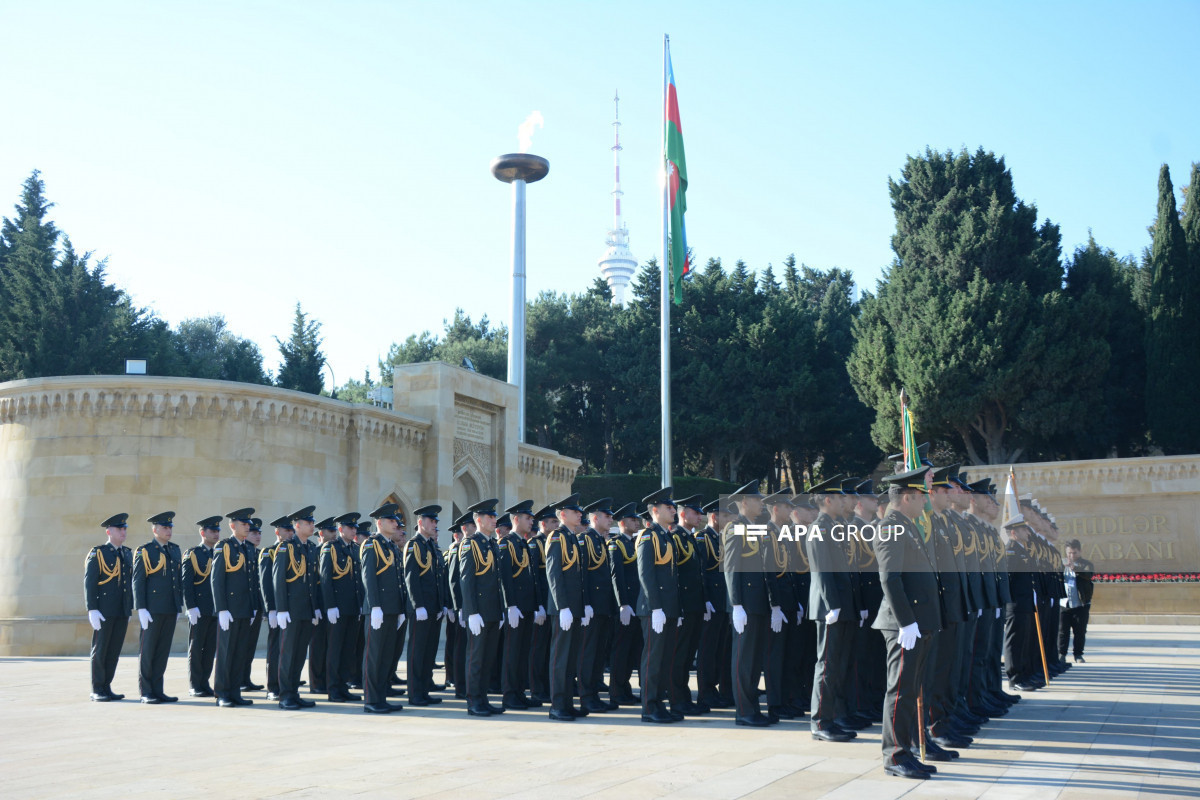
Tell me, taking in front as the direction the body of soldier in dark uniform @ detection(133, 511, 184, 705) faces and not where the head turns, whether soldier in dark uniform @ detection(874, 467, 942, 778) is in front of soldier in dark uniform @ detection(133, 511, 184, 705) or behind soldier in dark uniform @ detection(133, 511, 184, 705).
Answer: in front

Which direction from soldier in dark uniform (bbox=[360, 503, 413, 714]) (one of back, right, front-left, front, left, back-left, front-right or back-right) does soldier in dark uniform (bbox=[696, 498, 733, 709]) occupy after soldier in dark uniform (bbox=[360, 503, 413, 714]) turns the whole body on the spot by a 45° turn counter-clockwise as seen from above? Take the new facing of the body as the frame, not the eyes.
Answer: front

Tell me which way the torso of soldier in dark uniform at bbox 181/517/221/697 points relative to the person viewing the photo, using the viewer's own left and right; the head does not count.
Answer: facing the viewer and to the right of the viewer

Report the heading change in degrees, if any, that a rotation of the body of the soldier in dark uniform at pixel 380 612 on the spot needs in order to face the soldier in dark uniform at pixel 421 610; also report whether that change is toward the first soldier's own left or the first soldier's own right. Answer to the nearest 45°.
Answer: approximately 90° to the first soldier's own left
